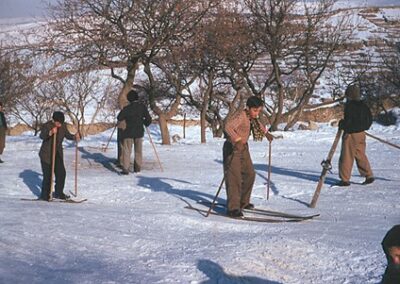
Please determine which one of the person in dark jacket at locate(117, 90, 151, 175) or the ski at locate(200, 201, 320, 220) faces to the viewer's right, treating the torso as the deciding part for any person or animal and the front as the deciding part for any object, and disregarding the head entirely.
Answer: the ski

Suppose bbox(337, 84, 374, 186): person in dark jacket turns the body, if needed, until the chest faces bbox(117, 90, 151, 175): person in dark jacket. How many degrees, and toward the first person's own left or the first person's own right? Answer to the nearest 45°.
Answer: approximately 45° to the first person's own left

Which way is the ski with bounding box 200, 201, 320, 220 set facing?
to the viewer's right

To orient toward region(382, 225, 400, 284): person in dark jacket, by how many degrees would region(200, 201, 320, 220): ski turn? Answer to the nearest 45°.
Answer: approximately 90° to its right

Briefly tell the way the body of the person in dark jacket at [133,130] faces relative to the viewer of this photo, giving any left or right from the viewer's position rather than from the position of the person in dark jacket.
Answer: facing away from the viewer

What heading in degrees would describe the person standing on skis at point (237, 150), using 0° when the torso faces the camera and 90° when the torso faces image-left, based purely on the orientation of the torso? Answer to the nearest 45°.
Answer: approximately 315°

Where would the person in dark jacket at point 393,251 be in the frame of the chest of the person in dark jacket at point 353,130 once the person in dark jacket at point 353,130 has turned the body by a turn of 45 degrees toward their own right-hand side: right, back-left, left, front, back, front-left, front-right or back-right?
back

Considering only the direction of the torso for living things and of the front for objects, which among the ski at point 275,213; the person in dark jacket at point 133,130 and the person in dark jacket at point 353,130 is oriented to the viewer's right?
the ski

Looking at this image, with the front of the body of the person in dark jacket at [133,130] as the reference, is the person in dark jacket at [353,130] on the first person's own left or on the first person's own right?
on the first person's own right

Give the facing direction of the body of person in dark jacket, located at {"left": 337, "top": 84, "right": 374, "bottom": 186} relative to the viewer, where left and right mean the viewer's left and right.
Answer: facing away from the viewer and to the left of the viewer

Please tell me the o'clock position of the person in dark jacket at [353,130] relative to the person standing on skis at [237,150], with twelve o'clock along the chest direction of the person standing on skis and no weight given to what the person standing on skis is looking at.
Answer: The person in dark jacket is roughly at 9 o'clock from the person standing on skis.

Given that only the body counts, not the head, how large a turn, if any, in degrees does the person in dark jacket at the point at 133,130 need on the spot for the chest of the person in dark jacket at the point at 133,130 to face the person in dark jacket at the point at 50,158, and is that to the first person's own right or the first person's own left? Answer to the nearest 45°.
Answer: approximately 135° to the first person's own left

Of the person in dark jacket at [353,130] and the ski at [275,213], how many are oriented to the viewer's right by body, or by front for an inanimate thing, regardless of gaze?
1
